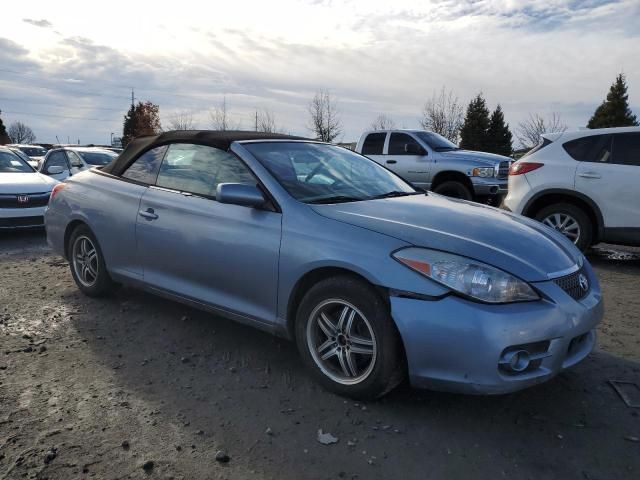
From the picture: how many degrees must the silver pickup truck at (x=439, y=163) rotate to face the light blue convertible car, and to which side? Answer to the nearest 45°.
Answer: approximately 45° to its right

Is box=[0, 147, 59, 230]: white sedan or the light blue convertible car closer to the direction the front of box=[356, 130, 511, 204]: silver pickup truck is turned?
the light blue convertible car

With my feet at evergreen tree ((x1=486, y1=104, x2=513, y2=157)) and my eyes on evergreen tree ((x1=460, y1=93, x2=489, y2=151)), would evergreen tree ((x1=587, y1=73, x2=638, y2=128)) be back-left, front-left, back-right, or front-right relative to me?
back-left

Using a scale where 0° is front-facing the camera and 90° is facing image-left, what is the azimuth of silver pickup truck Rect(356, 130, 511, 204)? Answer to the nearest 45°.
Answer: approximately 315°

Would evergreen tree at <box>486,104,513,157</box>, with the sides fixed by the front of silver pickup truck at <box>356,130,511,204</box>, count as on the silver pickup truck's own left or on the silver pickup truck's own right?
on the silver pickup truck's own left

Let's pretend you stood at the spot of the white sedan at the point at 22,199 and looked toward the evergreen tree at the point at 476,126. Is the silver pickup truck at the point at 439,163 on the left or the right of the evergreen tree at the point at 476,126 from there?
right

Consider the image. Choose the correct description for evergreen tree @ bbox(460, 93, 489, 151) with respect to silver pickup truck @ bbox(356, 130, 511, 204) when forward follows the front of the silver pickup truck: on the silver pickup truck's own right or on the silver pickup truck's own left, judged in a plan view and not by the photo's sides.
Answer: on the silver pickup truck's own left

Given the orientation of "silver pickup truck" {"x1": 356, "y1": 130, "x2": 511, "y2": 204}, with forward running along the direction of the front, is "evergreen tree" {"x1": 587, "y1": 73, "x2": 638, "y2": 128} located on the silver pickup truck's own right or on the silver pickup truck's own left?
on the silver pickup truck's own left

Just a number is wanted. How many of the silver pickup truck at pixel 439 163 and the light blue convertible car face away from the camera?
0

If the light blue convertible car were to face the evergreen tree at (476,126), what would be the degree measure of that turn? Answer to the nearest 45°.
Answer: approximately 135° to its left

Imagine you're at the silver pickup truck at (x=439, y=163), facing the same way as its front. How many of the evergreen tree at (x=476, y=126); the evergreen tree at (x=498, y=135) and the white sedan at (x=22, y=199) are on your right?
1

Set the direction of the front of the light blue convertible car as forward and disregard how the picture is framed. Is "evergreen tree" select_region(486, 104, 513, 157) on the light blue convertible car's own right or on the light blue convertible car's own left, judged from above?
on the light blue convertible car's own left

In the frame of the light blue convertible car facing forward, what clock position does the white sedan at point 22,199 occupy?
The white sedan is roughly at 6 o'clock from the light blue convertible car.
